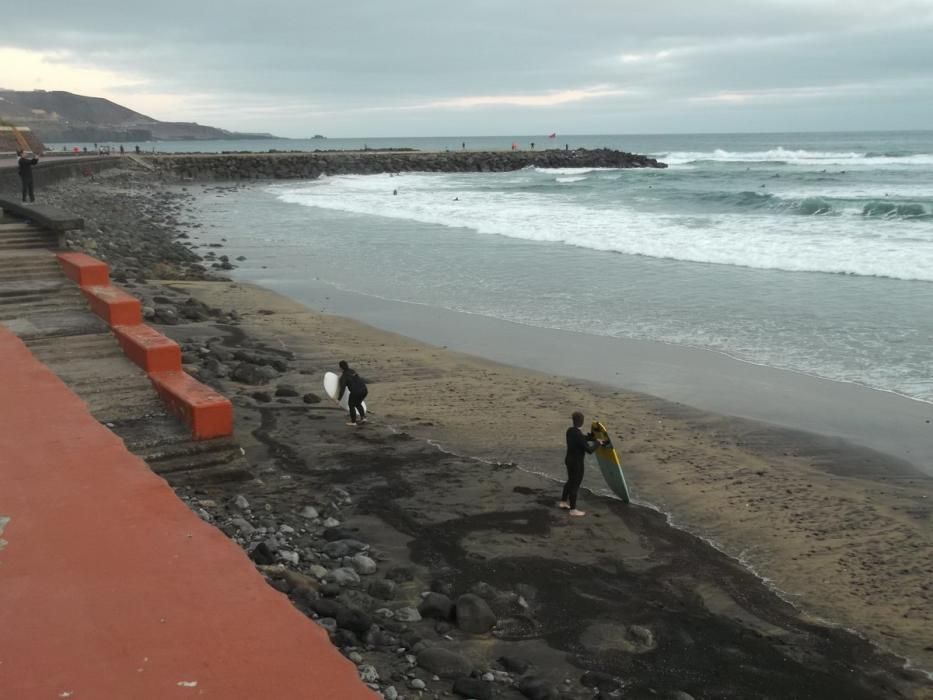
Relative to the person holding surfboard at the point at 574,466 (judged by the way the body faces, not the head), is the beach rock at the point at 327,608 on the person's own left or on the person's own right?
on the person's own right

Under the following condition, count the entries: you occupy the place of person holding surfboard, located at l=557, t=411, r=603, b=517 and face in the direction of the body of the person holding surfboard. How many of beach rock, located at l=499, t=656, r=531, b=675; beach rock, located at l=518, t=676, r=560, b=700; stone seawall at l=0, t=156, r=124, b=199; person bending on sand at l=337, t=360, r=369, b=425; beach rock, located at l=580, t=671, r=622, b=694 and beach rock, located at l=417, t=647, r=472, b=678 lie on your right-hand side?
4

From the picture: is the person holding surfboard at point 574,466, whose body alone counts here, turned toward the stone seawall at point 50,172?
no

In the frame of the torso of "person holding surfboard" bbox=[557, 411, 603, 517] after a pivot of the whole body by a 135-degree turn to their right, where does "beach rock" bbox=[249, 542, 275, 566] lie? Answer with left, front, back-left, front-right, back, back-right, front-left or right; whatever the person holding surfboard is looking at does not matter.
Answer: front

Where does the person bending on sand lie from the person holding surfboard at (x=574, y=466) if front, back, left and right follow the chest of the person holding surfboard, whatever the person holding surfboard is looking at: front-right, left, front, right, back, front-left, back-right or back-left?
back-left

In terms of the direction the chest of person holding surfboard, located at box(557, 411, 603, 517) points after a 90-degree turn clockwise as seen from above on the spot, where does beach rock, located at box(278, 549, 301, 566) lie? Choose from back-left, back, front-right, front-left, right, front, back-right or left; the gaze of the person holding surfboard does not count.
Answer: front-right

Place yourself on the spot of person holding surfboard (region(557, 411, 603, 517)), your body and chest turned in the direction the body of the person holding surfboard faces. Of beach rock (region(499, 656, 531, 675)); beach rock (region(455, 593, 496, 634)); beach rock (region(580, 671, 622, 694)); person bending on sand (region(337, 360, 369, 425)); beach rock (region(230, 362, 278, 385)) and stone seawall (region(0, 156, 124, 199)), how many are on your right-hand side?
3

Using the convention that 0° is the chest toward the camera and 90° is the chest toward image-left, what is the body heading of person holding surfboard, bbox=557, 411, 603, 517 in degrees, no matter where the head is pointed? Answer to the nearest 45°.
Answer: approximately 270°

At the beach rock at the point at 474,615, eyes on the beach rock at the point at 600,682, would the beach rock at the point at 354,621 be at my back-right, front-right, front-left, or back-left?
back-right

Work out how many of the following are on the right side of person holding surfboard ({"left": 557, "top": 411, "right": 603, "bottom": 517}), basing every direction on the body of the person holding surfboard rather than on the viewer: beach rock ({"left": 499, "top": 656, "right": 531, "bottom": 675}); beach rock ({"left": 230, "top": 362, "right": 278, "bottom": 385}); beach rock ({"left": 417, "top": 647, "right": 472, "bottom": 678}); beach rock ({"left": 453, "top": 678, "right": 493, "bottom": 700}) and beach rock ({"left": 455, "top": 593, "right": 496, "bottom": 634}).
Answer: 4

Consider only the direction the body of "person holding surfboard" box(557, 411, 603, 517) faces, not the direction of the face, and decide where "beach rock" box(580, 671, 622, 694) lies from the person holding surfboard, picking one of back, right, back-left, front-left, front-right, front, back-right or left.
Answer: right

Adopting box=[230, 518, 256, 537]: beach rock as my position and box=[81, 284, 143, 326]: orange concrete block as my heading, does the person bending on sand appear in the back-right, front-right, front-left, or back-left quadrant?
front-right

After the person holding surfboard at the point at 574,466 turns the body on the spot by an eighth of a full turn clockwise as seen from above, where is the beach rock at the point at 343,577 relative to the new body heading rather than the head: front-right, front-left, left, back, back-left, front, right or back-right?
right

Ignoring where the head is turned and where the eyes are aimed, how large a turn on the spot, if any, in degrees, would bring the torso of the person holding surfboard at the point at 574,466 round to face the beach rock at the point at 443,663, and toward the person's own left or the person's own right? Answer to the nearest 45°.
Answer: approximately 90° to the person's own right

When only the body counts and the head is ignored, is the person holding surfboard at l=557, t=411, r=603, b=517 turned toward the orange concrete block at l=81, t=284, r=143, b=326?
no

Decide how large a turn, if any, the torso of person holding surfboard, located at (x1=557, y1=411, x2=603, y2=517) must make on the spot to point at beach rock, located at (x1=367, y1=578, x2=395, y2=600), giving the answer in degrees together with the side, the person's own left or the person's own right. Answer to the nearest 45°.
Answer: approximately 135° to the person's own right

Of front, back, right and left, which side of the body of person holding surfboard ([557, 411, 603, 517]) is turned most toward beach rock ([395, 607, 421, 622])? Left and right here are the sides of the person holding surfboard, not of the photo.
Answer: right

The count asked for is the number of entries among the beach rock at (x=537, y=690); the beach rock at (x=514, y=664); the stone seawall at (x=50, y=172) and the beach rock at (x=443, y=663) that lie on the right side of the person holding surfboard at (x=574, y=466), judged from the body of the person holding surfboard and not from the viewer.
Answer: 3

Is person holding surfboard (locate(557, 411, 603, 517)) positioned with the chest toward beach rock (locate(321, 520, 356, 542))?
no

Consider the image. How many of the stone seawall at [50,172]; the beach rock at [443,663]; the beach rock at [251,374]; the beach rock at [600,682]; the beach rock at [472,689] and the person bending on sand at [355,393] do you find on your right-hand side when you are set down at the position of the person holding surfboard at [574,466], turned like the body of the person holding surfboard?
3
